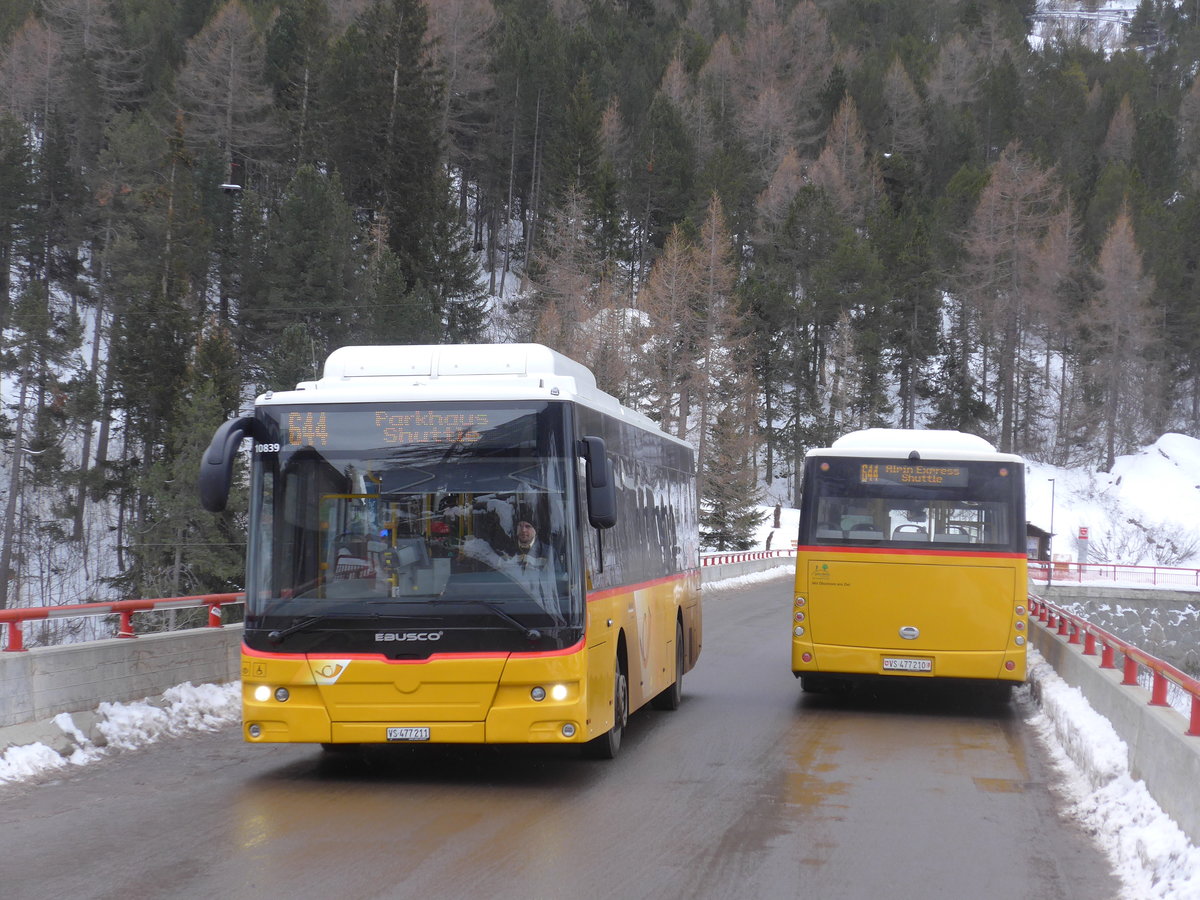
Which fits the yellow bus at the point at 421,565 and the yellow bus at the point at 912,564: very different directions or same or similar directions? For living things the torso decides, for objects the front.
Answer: very different directions

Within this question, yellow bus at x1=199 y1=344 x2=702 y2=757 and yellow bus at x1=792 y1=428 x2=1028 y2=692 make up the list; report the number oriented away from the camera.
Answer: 1

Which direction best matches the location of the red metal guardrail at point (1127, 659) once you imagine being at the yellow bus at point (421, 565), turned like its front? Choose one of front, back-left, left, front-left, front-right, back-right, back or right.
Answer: left

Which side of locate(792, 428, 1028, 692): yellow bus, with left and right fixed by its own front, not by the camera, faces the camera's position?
back

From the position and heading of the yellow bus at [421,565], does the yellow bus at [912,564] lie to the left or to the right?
on its left

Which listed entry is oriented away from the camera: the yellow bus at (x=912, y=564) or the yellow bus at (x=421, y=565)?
the yellow bus at (x=912, y=564)

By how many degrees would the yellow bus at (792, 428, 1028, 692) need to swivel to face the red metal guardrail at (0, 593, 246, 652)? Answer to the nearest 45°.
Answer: approximately 135° to its left

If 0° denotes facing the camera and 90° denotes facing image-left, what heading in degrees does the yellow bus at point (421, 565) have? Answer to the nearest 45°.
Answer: approximately 0°

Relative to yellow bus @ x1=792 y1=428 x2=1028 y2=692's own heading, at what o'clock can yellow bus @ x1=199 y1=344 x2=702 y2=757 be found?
yellow bus @ x1=199 y1=344 x2=702 y2=757 is roughly at 7 o'clock from yellow bus @ x1=792 y1=428 x2=1028 y2=692.
